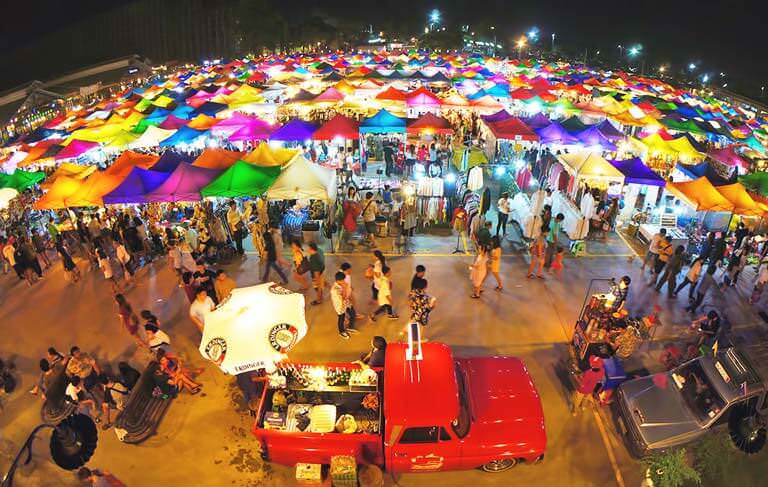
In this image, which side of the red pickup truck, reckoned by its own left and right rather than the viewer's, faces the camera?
right

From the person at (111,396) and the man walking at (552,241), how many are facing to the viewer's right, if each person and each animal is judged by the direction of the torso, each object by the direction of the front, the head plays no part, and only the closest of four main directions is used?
1

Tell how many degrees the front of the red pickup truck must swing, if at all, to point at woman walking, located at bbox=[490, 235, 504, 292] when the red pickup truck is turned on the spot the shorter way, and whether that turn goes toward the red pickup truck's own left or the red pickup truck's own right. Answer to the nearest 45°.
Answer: approximately 90° to the red pickup truck's own left

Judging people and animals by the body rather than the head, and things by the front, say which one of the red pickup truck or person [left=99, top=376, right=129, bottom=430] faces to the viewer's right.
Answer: the red pickup truck

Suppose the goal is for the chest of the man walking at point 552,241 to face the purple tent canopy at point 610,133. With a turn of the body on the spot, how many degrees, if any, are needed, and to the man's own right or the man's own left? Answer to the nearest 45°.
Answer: approximately 90° to the man's own left

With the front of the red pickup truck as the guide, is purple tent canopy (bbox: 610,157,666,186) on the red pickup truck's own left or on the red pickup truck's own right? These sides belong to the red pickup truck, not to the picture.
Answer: on the red pickup truck's own left
